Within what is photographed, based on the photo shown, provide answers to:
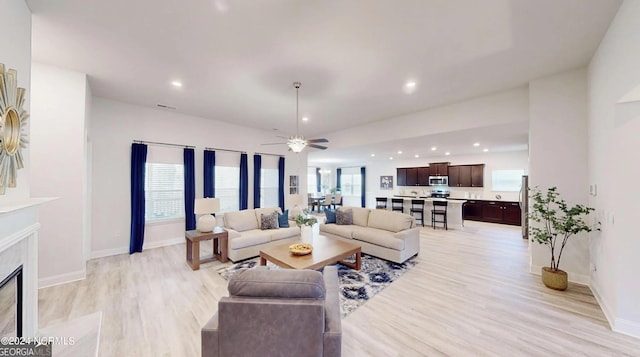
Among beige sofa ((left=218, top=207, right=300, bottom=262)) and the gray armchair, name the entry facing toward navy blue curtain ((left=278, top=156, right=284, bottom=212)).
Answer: the gray armchair

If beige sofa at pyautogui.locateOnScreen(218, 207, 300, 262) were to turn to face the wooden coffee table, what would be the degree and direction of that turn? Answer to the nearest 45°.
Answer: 0° — it already faces it

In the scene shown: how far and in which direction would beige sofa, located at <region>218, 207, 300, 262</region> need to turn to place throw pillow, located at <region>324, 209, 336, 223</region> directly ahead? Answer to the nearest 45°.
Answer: approximately 45° to its left

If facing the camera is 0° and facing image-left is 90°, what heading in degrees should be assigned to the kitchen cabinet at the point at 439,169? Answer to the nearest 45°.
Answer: approximately 0°

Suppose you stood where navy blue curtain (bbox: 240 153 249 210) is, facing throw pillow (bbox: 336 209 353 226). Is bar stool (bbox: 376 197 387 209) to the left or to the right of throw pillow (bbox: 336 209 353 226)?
left

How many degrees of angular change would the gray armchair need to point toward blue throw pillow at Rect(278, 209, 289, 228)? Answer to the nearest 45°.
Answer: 0° — it already faces it

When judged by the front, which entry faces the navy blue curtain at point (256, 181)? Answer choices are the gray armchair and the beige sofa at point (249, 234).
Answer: the gray armchair

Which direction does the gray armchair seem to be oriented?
away from the camera
